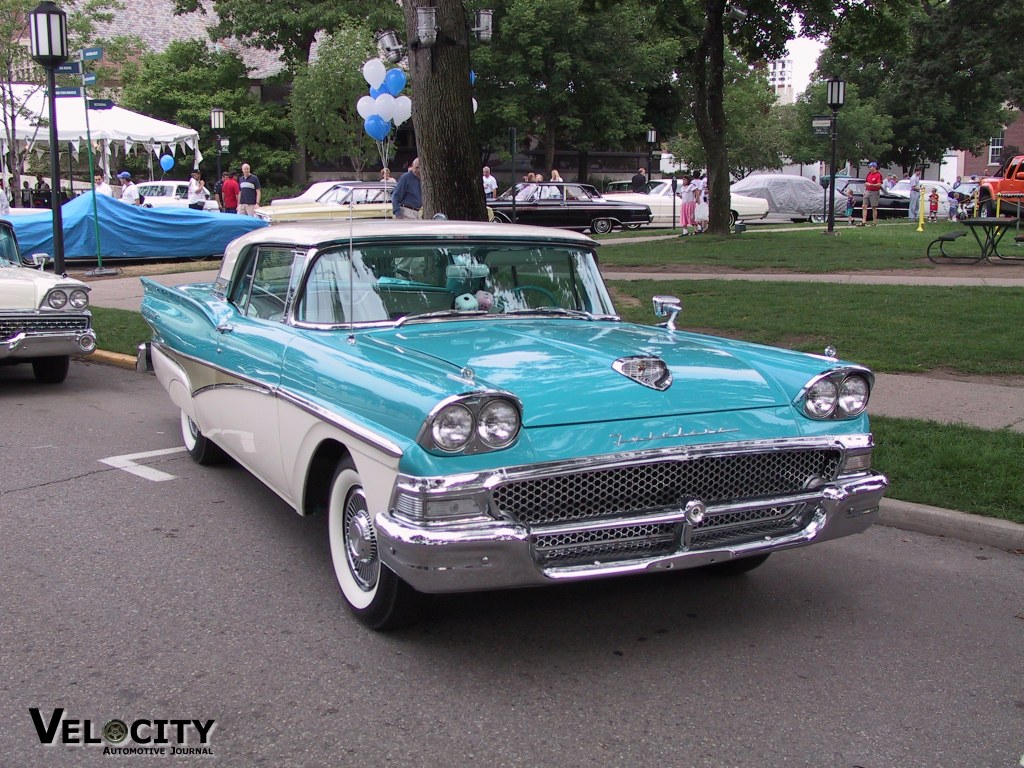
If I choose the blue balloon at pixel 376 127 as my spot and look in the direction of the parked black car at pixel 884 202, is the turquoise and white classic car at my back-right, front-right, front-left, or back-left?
back-right

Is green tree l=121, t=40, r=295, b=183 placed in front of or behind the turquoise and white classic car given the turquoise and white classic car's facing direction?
behind

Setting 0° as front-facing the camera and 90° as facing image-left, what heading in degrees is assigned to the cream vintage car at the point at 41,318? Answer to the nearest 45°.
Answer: approximately 315°

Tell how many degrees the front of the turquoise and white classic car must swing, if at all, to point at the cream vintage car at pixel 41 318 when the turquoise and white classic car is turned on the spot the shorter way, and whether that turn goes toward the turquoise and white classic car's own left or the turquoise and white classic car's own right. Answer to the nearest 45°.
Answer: approximately 180°

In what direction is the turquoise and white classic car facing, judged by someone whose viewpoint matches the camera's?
facing the viewer and to the right of the viewer

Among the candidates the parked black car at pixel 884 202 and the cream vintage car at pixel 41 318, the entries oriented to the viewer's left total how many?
0

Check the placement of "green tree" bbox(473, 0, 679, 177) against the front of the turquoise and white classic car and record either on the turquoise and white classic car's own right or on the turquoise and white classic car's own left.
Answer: on the turquoise and white classic car's own left

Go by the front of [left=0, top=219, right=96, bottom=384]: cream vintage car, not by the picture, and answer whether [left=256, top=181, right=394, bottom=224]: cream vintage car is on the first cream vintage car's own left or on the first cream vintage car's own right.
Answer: on the first cream vintage car's own left
